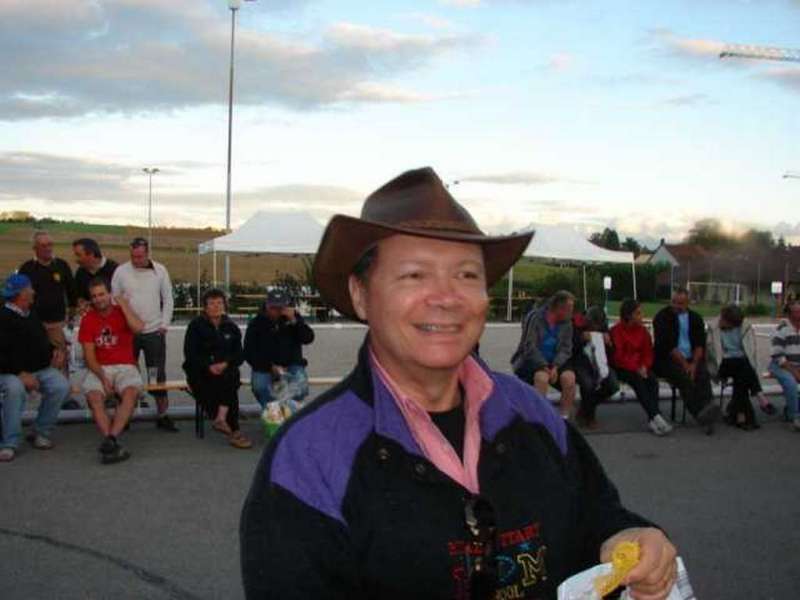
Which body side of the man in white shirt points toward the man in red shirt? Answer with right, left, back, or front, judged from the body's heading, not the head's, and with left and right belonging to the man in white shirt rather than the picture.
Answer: front

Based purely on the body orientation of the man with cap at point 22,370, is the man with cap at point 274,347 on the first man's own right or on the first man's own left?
on the first man's own left

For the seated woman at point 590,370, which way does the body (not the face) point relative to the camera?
toward the camera

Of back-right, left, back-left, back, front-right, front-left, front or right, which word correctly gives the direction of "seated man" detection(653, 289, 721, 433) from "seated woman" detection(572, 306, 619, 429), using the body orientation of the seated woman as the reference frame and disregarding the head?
back-left

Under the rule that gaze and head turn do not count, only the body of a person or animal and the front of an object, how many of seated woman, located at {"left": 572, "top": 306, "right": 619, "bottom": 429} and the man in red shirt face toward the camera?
2

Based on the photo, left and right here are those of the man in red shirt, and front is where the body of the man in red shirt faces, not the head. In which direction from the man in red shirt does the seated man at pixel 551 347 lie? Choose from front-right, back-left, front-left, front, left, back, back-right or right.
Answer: left

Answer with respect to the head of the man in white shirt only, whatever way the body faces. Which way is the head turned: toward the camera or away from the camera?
toward the camera

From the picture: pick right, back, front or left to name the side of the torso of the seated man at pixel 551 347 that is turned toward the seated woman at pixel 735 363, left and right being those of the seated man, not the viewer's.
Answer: left

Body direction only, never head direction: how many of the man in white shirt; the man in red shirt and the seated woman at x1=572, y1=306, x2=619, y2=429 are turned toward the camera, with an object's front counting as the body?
3

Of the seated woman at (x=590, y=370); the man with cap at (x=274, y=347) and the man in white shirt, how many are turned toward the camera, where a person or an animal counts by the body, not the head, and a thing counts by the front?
3

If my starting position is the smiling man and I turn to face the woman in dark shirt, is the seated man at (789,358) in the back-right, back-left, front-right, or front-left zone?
front-right

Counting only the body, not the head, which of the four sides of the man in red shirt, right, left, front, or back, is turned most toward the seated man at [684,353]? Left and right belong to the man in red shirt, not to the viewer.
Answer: left

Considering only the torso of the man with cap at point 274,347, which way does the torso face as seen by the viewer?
toward the camera

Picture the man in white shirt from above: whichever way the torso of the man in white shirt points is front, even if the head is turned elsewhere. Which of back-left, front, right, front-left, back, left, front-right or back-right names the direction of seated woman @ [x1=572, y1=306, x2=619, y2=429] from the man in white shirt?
left
